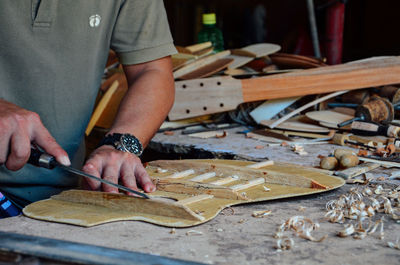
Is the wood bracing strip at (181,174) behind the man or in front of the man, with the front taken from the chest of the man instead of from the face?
in front

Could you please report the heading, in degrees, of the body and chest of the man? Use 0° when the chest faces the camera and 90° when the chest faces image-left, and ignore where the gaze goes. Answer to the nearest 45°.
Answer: approximately 0°

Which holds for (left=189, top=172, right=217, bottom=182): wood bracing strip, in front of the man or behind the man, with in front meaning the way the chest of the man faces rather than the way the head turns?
in front

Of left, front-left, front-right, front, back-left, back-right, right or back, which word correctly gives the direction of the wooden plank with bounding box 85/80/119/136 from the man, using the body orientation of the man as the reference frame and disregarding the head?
back

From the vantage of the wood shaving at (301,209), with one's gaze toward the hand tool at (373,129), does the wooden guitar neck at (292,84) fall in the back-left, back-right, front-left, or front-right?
front-left

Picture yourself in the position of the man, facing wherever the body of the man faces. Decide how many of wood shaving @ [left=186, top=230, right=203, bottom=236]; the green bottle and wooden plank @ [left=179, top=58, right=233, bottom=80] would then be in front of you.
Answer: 1

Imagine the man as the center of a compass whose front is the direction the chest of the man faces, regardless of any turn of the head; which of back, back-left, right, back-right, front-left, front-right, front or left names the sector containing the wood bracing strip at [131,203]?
front

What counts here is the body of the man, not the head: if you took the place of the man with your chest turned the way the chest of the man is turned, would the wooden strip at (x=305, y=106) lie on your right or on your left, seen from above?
on your left

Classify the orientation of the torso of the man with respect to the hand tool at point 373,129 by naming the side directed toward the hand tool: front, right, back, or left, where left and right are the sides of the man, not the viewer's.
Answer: left

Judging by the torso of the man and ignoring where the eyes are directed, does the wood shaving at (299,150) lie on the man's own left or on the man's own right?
on the man's own left
